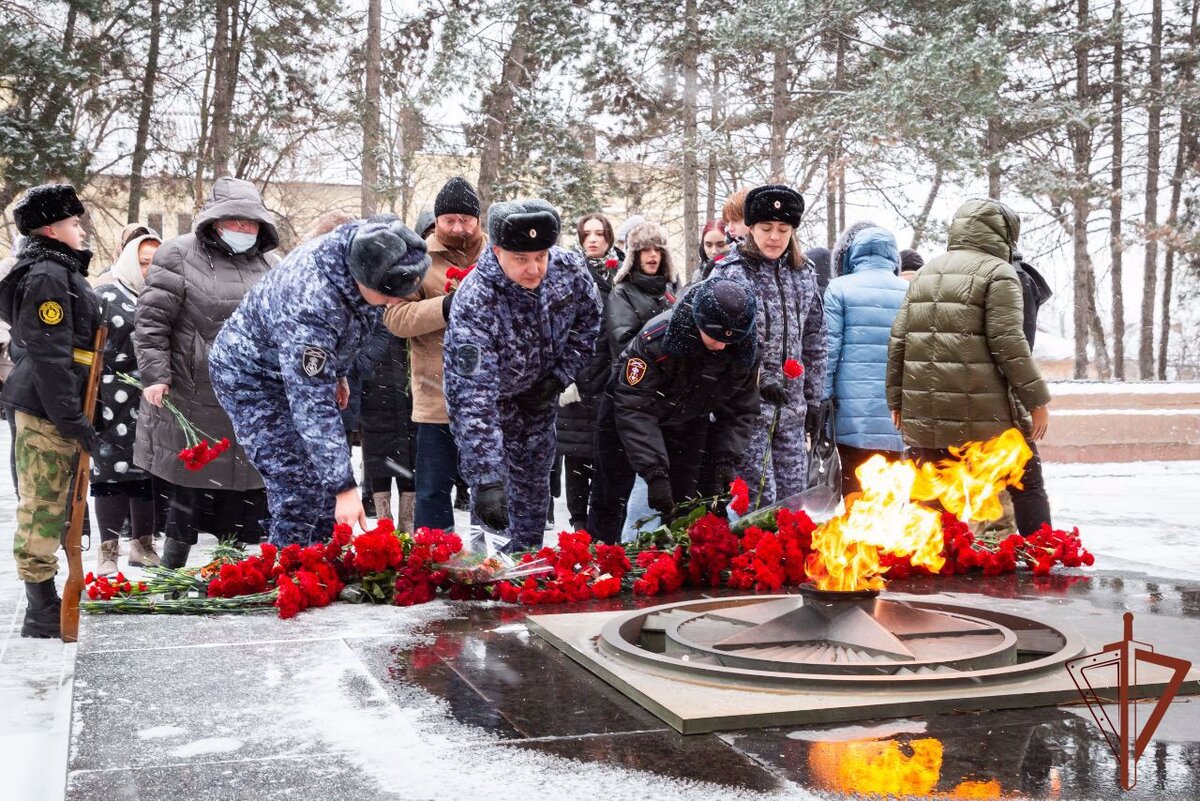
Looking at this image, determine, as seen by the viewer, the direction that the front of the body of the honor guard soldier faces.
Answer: to the viewer's right

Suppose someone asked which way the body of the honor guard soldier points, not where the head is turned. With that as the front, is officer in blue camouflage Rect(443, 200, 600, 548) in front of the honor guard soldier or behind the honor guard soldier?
in front

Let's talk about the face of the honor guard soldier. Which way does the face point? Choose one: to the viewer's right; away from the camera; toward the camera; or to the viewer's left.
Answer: to the viewer's right

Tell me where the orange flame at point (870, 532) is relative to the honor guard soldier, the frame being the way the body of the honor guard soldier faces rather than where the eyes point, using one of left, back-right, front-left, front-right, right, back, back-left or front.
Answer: front-right

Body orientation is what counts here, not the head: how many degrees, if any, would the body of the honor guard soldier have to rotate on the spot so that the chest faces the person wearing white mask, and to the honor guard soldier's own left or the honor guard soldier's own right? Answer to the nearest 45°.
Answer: approximately 45° to the honor guard soldier's own left
